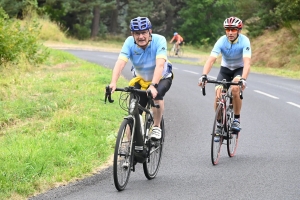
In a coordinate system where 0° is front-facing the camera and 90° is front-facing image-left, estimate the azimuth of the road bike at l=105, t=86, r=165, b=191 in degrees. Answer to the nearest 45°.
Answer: approximately 45°

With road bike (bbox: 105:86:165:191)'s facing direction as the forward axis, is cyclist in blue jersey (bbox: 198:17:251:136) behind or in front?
behind

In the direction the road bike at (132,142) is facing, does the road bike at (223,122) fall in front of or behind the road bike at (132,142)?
behind
